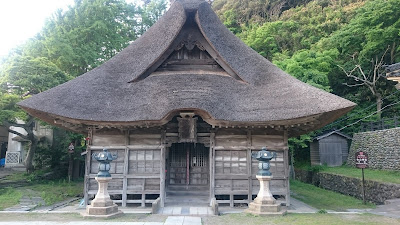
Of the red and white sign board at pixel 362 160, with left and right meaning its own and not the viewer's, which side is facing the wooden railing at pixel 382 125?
back

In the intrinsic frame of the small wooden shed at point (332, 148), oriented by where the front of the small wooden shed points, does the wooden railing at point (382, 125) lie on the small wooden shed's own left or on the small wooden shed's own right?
on the small wooden shed's own left

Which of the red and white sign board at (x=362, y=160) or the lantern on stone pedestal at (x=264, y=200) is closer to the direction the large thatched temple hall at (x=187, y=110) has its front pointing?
the lantern on stone pedestal

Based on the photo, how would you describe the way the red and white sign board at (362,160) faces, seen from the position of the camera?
facing the viewer

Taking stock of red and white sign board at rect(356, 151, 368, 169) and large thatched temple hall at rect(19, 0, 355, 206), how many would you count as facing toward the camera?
2

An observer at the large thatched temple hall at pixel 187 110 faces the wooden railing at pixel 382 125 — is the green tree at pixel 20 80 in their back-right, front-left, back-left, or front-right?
back-left

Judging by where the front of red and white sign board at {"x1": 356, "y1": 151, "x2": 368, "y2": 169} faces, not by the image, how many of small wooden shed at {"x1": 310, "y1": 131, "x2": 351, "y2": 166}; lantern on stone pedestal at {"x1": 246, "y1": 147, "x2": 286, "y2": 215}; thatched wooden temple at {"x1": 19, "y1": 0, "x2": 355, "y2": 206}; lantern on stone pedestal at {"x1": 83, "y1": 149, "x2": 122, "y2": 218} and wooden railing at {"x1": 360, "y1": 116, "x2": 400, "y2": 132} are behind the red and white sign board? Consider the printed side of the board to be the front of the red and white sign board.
2

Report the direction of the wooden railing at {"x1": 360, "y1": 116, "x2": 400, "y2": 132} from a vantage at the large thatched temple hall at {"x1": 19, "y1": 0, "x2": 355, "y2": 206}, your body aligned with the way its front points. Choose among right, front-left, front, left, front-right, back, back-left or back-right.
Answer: back-left

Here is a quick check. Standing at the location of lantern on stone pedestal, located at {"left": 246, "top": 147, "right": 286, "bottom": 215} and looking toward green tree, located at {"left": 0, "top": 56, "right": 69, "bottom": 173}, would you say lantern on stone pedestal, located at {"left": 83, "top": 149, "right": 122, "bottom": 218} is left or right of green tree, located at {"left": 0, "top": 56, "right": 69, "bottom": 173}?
left

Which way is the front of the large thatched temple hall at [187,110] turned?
toward the camera

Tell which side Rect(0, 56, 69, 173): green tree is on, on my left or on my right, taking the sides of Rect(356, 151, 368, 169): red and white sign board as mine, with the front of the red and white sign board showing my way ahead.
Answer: on my right

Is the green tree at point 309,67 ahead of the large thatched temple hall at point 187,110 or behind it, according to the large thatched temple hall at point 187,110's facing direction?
behind

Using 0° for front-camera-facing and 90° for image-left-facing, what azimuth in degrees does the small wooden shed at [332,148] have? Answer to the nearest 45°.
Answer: approximately 0°
